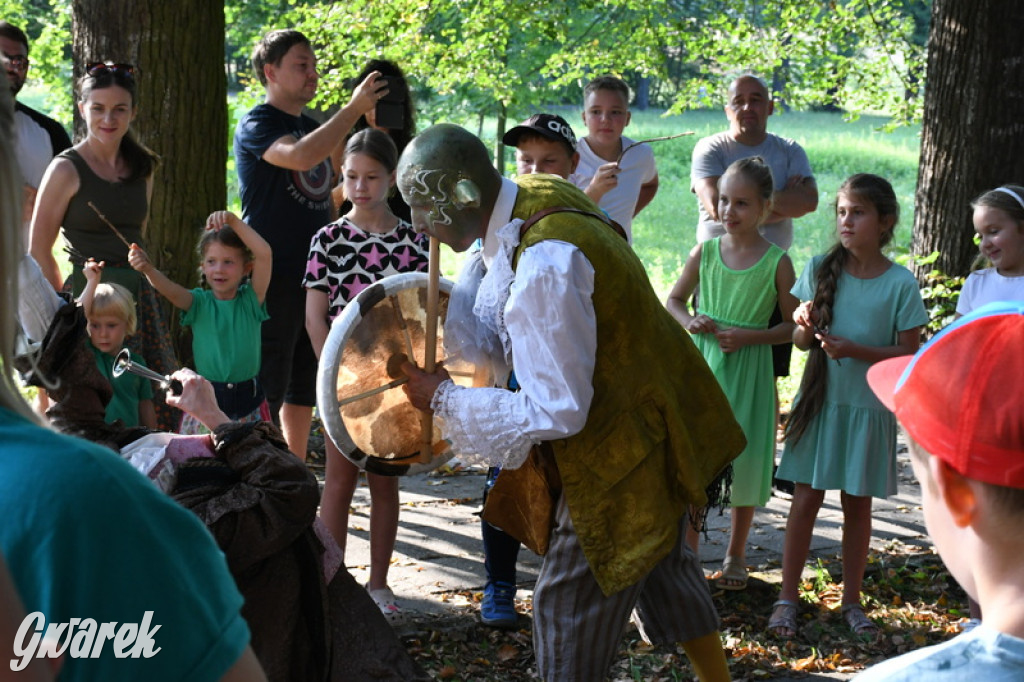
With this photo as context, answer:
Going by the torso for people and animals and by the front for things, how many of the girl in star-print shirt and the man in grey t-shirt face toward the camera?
2

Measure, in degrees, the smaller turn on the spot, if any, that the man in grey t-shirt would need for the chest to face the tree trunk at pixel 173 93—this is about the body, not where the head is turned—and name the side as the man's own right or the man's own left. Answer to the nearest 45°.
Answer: approximately 90° to the man's own right

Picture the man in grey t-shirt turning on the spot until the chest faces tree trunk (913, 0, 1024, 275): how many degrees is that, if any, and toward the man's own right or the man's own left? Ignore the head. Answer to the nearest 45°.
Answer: approximately 135° to the man's own left

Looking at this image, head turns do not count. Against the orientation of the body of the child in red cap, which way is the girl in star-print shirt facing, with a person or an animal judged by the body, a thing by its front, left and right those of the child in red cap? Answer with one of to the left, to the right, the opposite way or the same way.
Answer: the opposite way

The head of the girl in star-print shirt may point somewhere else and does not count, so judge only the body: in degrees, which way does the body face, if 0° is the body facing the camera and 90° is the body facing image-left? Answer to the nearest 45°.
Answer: approximately 0°

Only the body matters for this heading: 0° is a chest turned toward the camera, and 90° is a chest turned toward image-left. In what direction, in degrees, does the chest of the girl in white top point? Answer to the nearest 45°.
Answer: approximately 45°

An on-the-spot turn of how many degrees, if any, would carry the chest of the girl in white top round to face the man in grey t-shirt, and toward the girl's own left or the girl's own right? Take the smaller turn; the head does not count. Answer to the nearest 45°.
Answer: approximately 90° to the girl's own right

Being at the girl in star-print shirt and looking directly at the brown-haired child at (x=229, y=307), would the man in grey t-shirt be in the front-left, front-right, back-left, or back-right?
back-right

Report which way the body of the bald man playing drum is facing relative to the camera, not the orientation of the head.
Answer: to the viewer's left

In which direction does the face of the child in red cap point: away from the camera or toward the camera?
away from the camera
